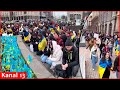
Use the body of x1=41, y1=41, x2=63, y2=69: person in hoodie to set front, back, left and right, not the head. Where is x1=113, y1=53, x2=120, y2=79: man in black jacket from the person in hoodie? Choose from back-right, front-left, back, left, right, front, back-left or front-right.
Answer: back

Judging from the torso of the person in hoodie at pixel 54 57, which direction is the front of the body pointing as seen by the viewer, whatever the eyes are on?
to the viewer's left

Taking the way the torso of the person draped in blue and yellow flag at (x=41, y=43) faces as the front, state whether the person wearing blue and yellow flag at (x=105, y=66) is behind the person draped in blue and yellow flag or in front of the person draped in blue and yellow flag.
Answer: behind

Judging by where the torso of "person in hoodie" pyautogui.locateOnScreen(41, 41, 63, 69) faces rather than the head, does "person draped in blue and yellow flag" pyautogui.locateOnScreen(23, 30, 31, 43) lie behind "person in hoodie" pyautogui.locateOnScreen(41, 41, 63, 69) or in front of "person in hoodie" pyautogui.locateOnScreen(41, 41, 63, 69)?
in front

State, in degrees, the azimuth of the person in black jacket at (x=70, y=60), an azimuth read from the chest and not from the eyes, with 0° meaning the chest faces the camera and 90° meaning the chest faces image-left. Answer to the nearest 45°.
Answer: approximately 45°

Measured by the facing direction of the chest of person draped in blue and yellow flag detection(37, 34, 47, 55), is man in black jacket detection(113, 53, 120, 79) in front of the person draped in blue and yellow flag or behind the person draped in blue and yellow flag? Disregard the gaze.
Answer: behind

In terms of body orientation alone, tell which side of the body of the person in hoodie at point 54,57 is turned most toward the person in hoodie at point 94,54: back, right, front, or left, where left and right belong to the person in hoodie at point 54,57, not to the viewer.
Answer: back

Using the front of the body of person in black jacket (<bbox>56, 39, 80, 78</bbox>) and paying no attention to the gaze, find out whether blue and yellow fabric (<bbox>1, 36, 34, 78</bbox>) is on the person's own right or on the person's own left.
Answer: on the person's own right
